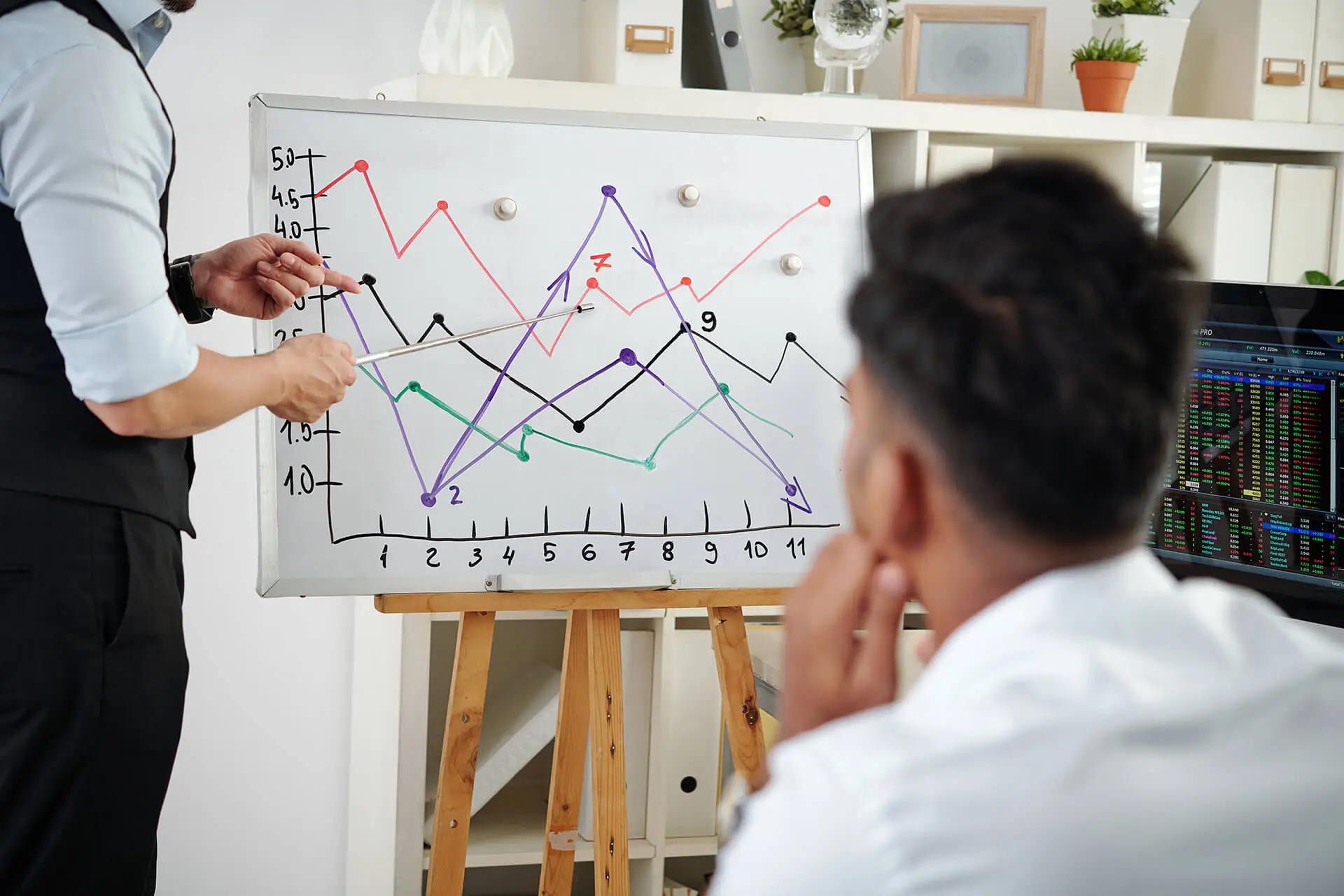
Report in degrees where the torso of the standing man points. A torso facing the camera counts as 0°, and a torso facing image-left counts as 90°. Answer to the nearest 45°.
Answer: approximately 270°

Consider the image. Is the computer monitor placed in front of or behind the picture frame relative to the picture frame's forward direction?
in front

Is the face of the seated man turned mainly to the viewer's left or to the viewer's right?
to the viewer's left

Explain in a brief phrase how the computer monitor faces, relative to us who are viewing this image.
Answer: facing the viewer and to the left of the viewer

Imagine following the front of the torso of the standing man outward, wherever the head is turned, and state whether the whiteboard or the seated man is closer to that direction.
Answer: the whiteboard

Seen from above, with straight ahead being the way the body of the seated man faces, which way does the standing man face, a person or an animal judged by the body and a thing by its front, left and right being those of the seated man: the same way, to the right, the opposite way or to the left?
to the right

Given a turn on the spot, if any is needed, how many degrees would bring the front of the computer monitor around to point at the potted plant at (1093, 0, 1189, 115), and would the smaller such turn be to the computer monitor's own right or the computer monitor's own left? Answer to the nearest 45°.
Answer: approximately 135° to the computer monitor's own right

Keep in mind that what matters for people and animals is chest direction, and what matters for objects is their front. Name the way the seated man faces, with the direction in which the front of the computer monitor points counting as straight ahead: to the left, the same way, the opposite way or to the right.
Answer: to the right

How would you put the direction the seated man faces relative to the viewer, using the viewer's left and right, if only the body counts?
facing away from the viewer and to the left of the viewer

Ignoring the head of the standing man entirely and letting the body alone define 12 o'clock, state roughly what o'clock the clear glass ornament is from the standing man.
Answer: The clear glass ornament is roughly at 11 o'clock from the standing man.

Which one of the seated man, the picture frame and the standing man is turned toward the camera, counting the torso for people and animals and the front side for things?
the picture frame

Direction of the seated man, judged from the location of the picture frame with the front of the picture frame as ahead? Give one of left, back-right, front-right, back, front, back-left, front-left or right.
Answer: front

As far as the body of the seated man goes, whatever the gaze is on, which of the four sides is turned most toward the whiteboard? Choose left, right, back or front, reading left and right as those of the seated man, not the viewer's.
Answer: front

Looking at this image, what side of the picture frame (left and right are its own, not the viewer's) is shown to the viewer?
front
